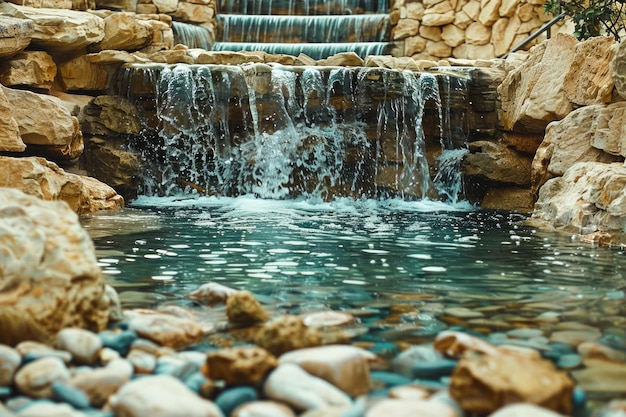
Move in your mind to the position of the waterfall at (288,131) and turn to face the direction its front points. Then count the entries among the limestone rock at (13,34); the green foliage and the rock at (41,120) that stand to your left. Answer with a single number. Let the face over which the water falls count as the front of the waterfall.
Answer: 1

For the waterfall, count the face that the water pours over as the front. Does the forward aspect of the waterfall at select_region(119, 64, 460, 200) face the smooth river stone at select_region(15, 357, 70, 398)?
yes

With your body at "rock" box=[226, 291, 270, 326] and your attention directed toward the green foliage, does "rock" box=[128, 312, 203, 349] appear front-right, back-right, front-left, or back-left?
back-left

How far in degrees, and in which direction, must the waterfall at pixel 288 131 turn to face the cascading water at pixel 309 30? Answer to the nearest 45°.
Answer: approximately 180°

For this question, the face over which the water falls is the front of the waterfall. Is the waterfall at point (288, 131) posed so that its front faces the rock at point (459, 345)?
yes

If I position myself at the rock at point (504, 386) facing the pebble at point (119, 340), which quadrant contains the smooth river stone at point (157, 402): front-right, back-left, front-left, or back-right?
front-left

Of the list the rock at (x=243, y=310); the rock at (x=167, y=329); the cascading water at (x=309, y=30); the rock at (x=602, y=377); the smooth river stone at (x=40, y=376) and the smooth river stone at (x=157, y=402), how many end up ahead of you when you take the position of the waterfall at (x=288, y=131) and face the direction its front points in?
5

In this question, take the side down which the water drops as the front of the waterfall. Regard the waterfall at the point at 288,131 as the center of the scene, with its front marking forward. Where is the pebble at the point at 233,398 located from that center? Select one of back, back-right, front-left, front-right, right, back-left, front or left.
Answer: front

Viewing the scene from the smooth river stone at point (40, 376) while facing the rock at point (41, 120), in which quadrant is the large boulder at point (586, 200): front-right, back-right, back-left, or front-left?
front-right

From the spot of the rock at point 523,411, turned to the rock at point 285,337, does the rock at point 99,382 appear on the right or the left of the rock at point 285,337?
left

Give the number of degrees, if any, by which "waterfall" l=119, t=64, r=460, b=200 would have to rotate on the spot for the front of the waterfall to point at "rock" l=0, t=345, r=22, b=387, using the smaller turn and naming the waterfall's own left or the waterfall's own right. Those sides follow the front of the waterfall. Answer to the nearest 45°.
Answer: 0° — it already faces it

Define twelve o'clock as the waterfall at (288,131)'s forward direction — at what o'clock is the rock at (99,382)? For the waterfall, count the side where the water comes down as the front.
The rock is roughly at 12 o'clock from the waterfall.

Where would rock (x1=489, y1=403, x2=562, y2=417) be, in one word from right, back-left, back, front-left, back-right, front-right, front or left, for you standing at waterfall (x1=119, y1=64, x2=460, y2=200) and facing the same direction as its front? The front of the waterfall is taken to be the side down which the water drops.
front

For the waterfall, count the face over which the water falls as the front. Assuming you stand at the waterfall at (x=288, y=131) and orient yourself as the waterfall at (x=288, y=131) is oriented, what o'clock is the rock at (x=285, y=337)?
The rock is roughly at 12 o'clock from the waterfall.

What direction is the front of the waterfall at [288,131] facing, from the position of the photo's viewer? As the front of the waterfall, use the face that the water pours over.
facing the viewer

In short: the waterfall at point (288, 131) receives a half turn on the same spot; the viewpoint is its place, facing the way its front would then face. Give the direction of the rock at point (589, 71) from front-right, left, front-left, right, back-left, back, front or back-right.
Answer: back-right

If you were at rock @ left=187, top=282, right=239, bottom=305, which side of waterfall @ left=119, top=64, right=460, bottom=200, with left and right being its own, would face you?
front

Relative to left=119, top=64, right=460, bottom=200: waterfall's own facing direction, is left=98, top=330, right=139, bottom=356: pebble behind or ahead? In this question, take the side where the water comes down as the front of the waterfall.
ahead

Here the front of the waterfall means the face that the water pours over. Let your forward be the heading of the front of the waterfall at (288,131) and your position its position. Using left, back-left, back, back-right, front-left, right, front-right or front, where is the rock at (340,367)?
front

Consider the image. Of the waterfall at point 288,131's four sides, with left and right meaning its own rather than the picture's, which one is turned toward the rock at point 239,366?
front

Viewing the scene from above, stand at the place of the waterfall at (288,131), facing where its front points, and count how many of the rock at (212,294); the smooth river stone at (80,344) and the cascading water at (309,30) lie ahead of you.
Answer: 2
